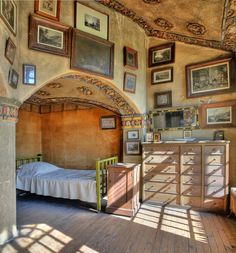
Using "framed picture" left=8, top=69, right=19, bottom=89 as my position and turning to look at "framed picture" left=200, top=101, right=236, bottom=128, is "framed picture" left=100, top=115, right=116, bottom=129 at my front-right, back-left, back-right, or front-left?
front-left

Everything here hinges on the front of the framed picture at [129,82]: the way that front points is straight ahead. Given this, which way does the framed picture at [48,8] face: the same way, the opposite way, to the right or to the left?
the same way

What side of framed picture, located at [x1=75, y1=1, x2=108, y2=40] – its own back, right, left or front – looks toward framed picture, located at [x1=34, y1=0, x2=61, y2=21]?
right

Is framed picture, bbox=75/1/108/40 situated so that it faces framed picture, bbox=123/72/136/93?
no

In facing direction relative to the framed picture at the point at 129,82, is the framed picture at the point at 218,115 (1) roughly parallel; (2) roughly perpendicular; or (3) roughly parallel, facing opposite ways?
roughly perpendicular

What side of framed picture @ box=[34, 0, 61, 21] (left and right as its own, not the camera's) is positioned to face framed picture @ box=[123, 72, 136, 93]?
left

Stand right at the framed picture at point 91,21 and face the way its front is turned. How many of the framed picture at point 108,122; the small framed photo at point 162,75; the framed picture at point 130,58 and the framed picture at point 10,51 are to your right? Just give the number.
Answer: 1

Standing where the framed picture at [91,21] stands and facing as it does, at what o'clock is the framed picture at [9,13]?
the framed picture at [9,13] is roughly at 3 o'clock from the framed picture at [91,21].

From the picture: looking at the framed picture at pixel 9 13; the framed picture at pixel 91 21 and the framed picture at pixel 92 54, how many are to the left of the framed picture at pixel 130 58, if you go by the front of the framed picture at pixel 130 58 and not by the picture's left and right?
0

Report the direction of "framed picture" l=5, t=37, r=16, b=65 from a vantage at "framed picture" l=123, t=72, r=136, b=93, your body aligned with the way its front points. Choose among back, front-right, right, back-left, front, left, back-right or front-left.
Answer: right

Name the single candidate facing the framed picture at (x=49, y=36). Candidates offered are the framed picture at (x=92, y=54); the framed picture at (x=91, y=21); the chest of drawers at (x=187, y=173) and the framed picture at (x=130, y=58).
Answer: the chest of drawers

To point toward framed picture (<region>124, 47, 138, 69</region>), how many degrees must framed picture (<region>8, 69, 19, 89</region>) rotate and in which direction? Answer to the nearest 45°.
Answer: approximately 45° to its left

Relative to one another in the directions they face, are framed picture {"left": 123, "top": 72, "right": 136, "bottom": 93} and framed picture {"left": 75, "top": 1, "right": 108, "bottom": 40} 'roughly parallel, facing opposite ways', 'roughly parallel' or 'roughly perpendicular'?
roughly parallel

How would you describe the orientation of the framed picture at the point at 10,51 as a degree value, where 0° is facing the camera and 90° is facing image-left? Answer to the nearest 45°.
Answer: approximately 315°

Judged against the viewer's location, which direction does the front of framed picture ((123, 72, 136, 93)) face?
facing the viewer and to the right of the viewer
